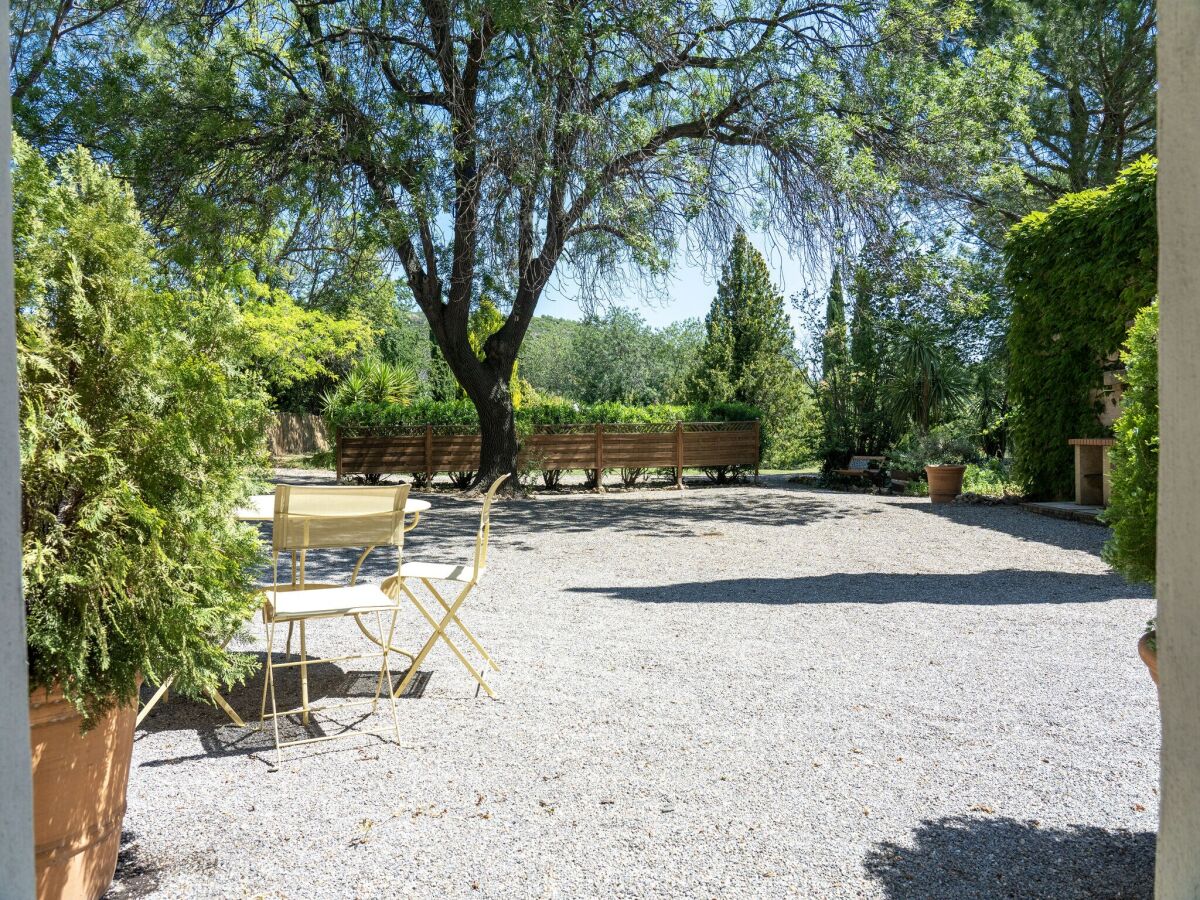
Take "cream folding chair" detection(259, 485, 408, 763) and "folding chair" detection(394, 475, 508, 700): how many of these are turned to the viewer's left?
1

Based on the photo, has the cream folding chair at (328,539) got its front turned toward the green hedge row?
yes

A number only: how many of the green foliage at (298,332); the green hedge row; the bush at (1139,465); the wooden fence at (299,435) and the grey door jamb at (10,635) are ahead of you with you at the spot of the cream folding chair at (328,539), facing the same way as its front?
3

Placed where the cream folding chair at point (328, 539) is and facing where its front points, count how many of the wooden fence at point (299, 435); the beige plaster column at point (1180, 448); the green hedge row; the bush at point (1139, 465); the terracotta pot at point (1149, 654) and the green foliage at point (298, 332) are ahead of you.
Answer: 3

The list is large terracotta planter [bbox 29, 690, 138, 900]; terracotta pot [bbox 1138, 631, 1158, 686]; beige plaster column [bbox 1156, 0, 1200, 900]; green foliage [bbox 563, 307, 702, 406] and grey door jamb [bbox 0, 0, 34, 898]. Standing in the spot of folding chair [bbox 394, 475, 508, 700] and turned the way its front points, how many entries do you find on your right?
1

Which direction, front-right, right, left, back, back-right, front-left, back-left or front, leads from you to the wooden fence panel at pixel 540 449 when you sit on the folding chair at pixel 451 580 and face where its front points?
right

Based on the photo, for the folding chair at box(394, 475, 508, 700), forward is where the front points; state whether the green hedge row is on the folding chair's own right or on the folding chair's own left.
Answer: on the folding chair's own right

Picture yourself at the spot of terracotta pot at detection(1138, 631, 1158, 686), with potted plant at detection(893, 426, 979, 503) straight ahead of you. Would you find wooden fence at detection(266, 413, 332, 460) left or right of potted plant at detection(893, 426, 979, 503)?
left

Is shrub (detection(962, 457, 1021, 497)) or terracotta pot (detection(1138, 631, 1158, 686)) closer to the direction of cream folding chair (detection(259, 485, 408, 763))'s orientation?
the shrub

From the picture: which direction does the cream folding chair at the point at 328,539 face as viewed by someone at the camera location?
facing away from the viewer

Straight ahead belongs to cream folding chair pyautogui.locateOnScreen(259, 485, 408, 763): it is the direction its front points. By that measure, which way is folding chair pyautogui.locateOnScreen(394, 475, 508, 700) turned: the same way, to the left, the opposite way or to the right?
to the left

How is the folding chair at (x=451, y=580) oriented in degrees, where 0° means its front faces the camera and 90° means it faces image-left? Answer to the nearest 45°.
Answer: approximately 90°

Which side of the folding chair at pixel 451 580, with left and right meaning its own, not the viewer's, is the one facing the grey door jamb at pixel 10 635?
left

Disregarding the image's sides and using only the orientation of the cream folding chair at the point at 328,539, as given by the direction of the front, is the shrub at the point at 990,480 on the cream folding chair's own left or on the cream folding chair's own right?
on the cream folding chair's own right

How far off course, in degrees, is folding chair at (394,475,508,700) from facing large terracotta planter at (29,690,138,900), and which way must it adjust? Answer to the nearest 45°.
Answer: approximately 45° to its left

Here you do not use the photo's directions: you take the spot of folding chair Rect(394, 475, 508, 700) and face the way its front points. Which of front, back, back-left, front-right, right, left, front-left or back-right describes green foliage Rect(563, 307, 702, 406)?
right
